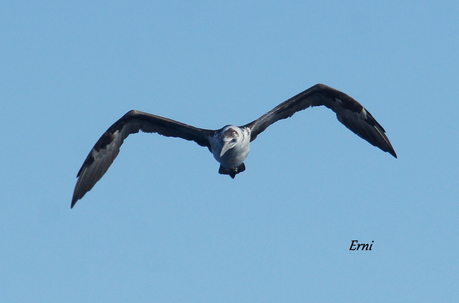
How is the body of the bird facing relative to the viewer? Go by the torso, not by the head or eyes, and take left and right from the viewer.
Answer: facing the viewer
